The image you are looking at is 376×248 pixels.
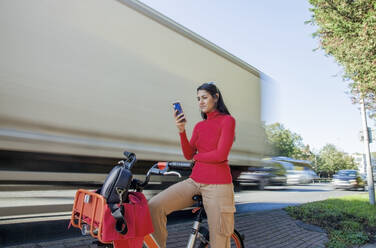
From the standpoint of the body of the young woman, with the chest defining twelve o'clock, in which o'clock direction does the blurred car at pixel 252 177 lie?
The blurred car is roughly at 5 o'clock from the young woman.

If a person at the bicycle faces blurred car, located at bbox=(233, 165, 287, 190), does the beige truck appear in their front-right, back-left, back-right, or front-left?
front-left

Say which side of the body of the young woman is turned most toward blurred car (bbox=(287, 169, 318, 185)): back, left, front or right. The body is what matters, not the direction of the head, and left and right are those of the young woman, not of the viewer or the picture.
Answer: back

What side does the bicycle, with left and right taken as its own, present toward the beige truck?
right

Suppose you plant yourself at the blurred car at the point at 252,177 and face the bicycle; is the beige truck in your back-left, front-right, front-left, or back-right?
front-right

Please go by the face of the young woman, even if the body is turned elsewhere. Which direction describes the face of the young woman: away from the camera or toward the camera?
toward the camera

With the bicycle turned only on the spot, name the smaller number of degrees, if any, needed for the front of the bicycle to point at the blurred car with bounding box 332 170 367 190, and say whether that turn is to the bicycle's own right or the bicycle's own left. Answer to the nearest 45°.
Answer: approximately 180°
